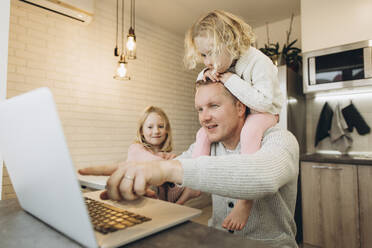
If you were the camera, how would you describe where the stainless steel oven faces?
facing the viewer and to the left of the viewer

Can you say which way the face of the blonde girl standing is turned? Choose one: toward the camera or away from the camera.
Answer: toward the camera

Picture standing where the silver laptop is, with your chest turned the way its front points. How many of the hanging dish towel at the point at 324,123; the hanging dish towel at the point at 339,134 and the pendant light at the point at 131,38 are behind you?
0

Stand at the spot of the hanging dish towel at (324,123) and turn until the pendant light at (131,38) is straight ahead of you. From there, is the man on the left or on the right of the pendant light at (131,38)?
left

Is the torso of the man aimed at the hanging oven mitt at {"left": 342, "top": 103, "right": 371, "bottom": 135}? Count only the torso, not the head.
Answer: no

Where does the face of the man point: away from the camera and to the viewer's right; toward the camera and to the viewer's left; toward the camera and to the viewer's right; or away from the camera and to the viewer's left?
toward the camera and to the viewer's left

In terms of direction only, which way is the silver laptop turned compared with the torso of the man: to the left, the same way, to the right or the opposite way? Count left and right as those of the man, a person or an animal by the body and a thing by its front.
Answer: the opposite way

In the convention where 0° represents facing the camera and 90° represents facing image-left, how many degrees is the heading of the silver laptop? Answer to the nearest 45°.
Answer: approximately 225°

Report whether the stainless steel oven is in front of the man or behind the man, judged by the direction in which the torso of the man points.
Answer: behind

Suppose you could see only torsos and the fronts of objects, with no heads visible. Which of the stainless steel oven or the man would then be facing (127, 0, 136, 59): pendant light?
the stainless steel oven

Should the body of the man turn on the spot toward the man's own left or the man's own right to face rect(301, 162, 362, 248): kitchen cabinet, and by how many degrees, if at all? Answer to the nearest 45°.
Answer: approximately 180°

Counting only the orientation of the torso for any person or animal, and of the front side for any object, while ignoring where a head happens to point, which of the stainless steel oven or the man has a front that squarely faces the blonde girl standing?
the stainless steel oven

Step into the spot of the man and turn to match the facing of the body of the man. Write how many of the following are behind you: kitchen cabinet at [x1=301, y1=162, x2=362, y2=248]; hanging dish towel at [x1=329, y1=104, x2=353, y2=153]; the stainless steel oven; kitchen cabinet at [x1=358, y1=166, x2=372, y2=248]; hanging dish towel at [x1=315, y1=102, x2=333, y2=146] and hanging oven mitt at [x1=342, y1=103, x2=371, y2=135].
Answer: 6

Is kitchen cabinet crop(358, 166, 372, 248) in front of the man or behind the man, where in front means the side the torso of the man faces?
behind

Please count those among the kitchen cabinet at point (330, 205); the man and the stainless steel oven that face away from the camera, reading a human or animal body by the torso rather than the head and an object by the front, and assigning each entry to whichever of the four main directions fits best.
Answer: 0
